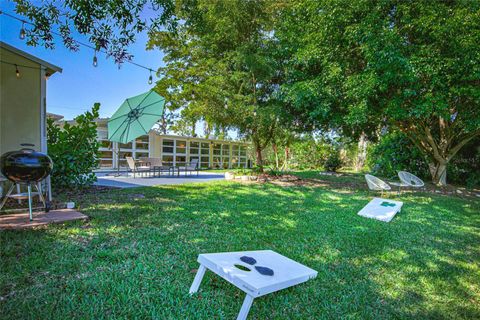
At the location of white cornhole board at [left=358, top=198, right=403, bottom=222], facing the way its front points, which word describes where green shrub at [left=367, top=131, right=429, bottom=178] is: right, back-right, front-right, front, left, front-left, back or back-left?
back-right

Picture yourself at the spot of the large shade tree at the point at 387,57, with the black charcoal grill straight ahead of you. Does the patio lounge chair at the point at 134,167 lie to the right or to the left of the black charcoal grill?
right

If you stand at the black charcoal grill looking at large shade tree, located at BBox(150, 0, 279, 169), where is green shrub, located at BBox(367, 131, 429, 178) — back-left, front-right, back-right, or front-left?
front-right

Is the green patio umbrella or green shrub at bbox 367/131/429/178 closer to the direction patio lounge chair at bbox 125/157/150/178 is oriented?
the green shrub

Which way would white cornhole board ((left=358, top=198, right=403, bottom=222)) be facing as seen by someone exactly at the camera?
facing the viewer and to the left of the viewer
